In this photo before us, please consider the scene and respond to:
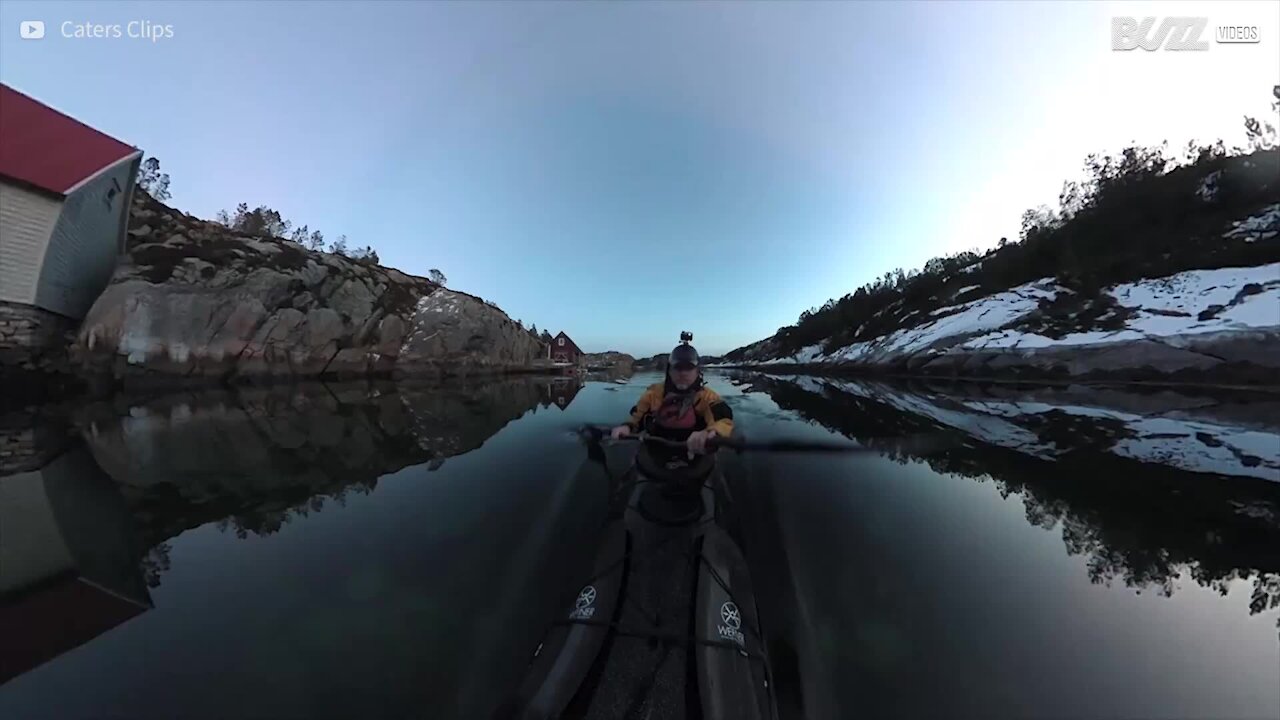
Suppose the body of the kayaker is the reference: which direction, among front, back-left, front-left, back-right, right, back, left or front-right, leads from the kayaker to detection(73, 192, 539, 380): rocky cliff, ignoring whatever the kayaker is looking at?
back-right

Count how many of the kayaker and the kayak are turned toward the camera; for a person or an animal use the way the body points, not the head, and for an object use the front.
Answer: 2

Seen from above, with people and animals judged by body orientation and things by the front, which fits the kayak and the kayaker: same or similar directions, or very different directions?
same or similar directions

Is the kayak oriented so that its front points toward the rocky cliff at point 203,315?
no

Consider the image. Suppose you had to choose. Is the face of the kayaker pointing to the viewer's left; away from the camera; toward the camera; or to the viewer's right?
toward the camera

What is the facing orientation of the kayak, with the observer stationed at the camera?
facing the viewer
